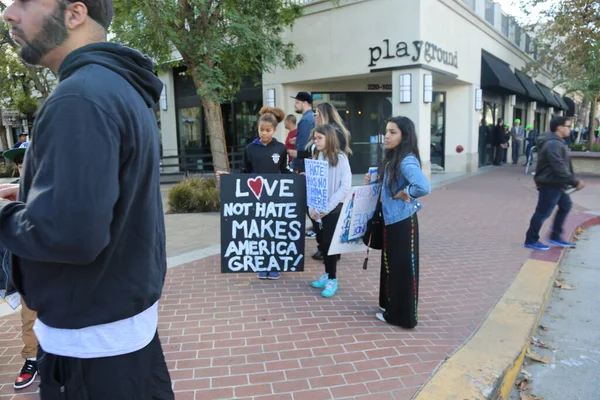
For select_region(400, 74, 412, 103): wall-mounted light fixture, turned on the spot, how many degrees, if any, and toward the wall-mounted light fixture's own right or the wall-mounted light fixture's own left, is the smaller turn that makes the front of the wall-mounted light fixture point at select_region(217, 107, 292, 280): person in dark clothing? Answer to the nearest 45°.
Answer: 0° — it already faces them

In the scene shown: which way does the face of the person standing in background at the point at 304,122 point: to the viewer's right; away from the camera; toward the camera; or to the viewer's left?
to the viewer's left

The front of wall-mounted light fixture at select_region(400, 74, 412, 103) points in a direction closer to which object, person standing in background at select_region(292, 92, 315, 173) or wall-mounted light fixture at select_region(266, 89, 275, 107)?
the person standing in background
